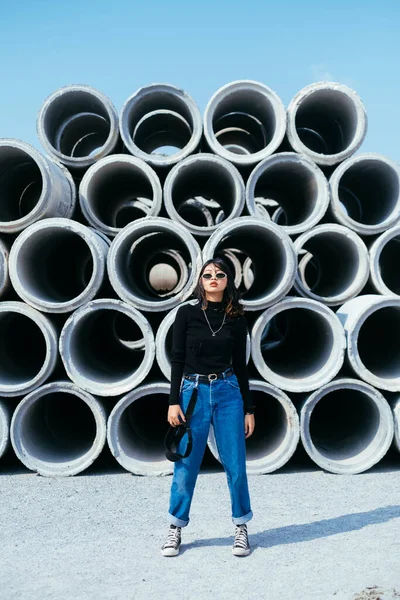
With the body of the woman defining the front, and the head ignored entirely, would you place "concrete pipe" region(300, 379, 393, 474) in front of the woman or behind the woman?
behind

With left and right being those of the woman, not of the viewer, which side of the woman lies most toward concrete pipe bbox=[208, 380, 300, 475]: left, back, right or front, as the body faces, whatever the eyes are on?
back

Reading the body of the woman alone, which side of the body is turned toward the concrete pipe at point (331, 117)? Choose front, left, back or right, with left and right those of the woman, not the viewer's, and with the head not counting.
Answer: back

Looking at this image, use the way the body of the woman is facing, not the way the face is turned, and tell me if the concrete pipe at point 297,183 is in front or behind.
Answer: behind

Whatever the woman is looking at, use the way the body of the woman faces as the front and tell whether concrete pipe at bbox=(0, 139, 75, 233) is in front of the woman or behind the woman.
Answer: behind

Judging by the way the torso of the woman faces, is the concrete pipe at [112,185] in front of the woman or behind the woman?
behind

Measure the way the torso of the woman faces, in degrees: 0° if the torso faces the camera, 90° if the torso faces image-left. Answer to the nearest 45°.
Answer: approximately 0°

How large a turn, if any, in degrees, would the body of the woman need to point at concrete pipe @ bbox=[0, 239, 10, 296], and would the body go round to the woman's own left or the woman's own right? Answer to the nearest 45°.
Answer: approximately 135° to the woman's own right

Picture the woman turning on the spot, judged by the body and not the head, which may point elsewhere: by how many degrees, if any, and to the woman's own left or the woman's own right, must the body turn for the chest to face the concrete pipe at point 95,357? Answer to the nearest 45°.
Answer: approximately 135° to the woman's own right
